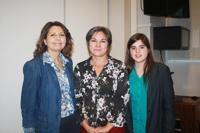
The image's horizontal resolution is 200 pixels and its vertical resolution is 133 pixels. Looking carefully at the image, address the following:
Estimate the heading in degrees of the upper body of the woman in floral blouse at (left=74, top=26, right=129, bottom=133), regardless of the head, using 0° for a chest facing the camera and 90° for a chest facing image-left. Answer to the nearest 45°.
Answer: approximately 0°
